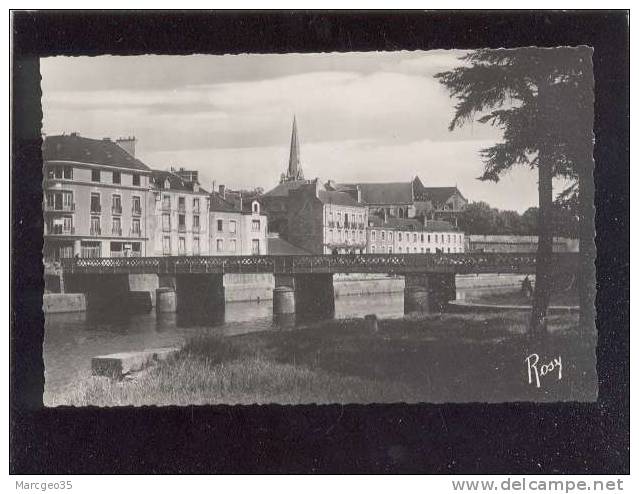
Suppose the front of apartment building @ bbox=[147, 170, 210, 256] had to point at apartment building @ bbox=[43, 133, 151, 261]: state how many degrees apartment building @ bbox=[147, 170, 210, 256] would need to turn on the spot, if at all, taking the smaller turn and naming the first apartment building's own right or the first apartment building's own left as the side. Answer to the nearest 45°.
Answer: approximately 90° to the first apartment building's own right

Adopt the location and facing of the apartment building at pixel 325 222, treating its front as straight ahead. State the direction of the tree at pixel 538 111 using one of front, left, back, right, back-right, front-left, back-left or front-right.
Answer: front

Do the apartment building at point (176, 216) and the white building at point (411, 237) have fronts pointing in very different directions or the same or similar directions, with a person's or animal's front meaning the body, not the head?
same or similar directions

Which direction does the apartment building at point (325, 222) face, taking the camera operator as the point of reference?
facing the viewer and to the right of the viewer

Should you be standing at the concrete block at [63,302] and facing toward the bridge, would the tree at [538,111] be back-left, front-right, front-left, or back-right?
front-right

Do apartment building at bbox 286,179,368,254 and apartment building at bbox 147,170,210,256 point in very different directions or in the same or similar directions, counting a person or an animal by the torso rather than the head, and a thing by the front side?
same or similar directions

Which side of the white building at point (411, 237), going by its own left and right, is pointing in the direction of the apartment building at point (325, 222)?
right

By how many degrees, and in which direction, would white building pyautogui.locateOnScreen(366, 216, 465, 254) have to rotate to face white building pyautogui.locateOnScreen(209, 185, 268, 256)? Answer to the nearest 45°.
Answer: approximately 90° to its right

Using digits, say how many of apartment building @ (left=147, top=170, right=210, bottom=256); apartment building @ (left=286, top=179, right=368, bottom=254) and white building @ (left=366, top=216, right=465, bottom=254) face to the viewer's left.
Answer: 0

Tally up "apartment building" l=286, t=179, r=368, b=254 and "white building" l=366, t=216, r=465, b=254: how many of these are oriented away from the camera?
0

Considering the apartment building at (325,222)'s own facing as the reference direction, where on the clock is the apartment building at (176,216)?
the apartment building at (176,216) is roughly at 4 o'clock from the apartment building at (325,222).
